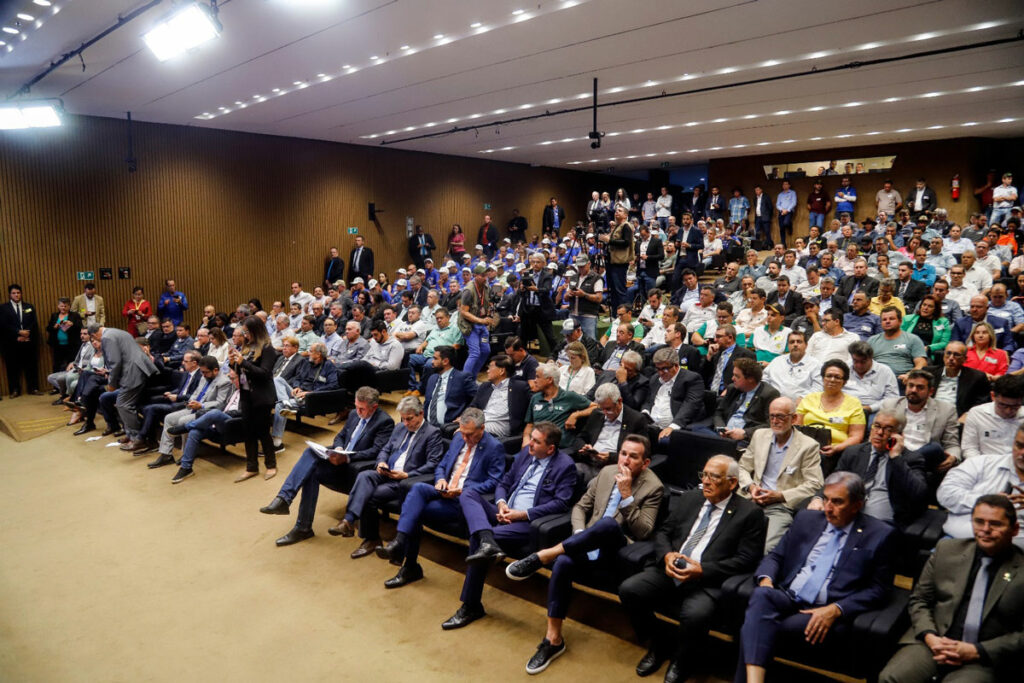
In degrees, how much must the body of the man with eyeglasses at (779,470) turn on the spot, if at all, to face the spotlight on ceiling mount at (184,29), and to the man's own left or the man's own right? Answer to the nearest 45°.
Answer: approximately 45° to the man's own right

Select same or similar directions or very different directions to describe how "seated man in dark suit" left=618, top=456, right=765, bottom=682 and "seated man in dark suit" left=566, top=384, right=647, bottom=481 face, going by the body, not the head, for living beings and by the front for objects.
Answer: same or similar directions

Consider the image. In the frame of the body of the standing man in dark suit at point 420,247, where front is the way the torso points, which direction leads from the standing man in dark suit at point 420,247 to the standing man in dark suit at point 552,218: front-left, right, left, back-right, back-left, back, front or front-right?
back-left

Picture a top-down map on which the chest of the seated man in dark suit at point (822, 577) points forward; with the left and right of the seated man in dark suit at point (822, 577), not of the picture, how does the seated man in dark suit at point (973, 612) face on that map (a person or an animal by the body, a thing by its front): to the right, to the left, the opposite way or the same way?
the same way

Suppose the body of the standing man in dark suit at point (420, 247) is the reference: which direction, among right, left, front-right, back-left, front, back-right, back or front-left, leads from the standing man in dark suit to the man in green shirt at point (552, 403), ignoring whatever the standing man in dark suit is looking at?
front

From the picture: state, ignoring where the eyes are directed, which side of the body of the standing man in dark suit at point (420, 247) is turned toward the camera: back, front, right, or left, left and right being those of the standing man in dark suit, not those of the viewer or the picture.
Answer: front

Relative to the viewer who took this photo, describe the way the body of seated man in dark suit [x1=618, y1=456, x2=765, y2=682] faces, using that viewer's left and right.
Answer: facing the viewer and to the left of the viewer

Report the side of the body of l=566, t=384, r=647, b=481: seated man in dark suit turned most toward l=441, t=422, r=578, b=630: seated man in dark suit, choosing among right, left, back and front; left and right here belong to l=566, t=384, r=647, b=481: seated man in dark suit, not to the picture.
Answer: front

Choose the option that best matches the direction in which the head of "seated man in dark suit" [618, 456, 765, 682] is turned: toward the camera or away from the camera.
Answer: toward the camera
